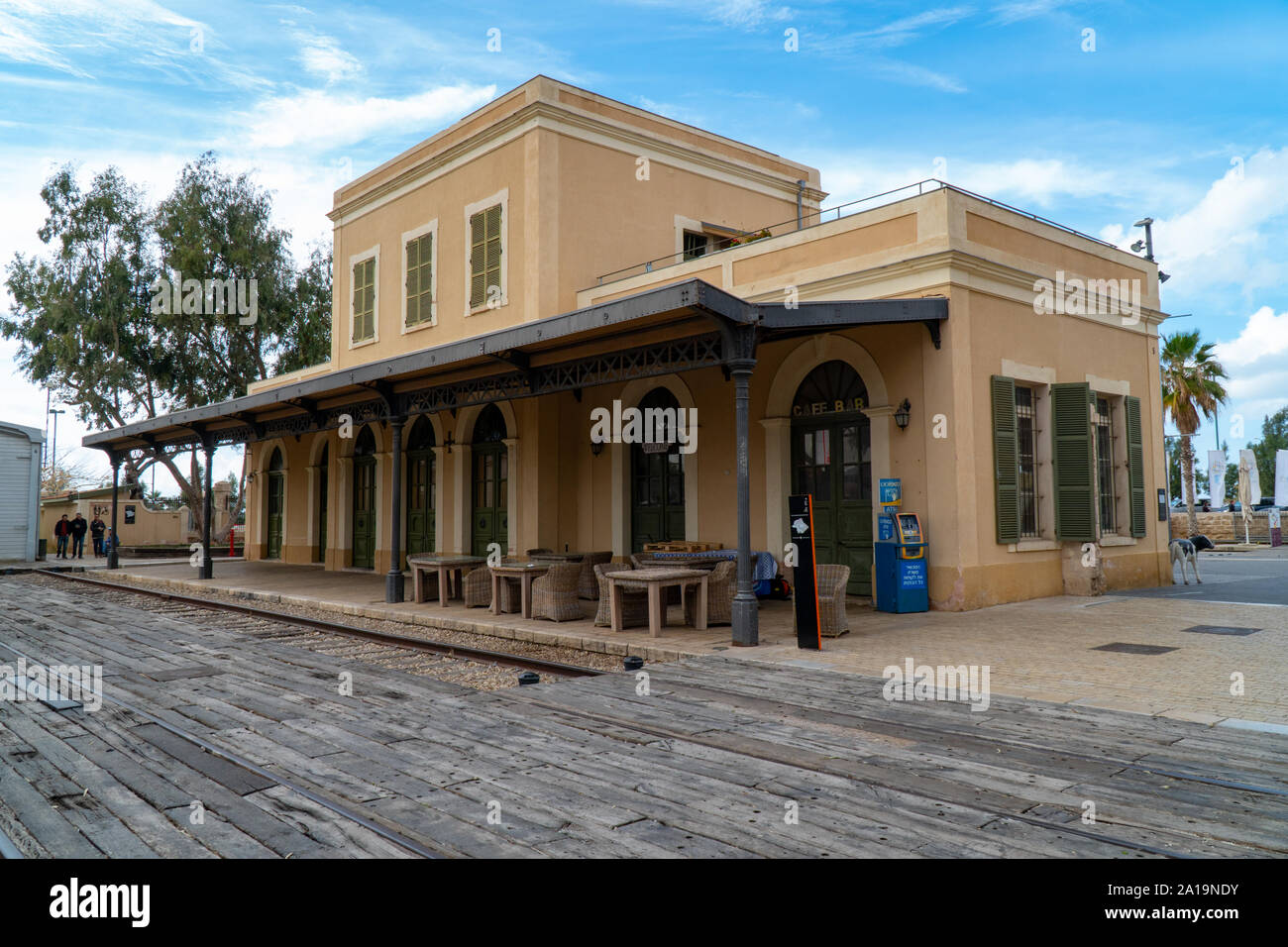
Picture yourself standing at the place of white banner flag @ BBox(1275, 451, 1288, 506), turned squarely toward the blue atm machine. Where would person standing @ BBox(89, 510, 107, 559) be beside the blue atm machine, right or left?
right

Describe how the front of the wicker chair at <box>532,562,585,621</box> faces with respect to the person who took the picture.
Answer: facing away from the viewer and to the left of the viewer

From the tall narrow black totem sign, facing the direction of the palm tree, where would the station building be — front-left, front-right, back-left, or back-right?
front-left

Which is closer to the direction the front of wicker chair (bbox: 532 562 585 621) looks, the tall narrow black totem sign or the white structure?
the white structure

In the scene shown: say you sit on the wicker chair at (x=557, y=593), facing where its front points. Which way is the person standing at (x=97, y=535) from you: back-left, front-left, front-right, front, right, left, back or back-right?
front

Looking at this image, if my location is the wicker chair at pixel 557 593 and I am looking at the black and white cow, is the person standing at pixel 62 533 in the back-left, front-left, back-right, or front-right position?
back-left

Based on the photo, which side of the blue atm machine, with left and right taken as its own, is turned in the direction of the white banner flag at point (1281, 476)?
left

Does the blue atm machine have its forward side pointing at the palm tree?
no

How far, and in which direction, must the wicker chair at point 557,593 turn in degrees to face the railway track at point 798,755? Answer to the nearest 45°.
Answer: approximately 135° to its left

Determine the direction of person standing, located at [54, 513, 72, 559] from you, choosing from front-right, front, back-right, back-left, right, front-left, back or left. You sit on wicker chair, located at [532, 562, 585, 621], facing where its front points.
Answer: front

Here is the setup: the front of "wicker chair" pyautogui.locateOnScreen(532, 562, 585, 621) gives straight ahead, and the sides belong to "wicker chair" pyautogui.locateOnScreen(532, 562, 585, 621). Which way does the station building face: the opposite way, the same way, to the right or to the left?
to the left

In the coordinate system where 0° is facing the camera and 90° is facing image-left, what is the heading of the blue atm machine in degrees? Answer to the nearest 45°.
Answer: approximately 315°

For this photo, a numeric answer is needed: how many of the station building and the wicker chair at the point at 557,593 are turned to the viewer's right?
0

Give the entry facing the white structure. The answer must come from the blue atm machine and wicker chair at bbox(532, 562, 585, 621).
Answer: the wicker chair
